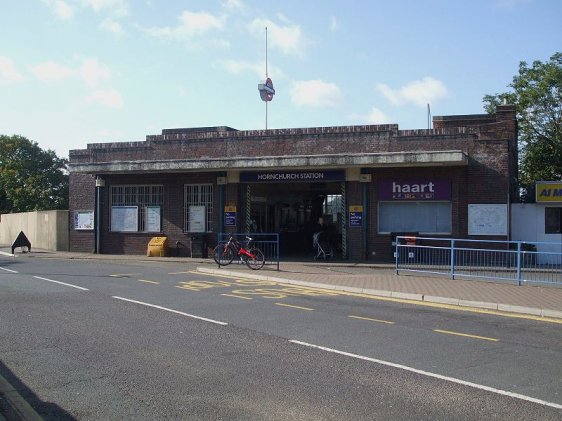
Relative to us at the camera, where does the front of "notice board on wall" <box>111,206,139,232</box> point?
facing the viewer

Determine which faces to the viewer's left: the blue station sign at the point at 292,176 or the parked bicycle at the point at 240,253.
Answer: the parked bicycle

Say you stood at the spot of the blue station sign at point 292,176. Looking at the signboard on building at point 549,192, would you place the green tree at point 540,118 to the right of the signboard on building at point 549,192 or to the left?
left

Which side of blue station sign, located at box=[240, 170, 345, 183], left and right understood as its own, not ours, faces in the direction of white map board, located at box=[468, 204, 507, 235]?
left

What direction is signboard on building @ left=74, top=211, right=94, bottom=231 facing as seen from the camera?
toward the camera

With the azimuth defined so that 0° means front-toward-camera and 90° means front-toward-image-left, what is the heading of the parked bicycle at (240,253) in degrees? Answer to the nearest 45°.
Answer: approximately 90°

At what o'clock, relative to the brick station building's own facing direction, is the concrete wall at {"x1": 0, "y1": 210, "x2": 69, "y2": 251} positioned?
The concrete wall is roughly at 4 o'clock from the brick station building.

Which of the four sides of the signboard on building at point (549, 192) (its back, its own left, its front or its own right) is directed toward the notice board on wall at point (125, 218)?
right

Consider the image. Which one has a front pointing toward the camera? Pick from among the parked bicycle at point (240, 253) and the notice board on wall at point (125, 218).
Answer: the notice board on wall

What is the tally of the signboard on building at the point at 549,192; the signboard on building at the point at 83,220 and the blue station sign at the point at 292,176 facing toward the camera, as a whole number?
3

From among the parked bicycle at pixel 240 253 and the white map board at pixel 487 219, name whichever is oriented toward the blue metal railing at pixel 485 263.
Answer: the white map board

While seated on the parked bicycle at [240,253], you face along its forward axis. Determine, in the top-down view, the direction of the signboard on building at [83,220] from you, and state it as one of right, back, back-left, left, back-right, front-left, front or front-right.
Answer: front-right

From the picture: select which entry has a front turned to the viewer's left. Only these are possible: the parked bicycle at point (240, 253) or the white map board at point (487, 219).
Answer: the parked bicycle

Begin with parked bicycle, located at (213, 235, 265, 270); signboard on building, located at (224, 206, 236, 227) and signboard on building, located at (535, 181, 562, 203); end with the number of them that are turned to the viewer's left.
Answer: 1

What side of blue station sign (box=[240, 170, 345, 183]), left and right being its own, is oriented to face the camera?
front
